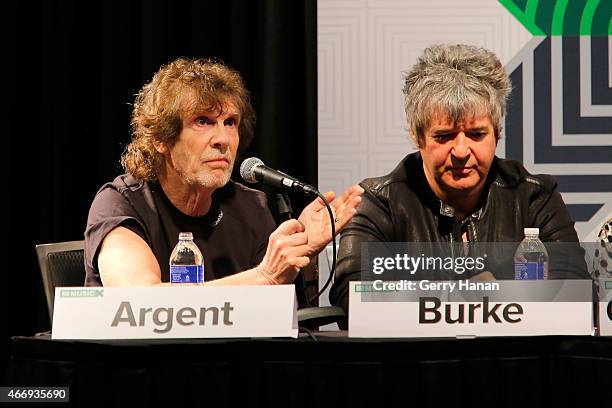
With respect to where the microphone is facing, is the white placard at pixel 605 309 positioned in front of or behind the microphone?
behind

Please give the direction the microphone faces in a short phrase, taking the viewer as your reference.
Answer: facing to the left of the viewer

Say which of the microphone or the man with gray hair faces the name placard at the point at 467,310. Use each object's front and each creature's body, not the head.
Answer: the man with gray hair

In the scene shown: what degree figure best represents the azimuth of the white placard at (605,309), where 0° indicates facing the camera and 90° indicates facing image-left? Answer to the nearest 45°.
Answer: approximately 0°

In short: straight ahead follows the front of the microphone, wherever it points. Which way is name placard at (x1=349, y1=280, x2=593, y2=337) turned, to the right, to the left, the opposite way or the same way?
to the left

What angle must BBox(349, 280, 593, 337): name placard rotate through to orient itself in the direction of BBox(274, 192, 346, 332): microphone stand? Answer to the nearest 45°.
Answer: approximately 135° to its right

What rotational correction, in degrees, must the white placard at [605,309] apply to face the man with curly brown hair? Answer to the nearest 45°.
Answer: approximately 135° to its right
